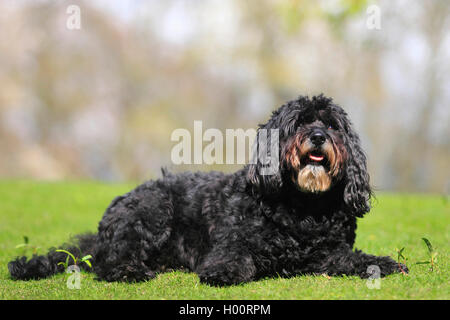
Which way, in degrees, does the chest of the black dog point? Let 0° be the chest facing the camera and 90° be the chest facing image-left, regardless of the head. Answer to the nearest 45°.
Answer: approximately 270°
